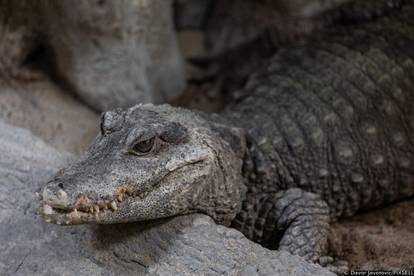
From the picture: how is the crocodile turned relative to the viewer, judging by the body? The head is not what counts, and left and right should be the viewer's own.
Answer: facing the viewer and to the left of the viewer

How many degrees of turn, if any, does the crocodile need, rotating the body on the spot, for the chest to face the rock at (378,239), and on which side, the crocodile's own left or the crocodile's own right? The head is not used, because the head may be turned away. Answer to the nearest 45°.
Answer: approximately 90° to the crocodile's own left

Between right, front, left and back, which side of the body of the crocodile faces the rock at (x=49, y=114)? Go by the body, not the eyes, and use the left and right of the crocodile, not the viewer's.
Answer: right

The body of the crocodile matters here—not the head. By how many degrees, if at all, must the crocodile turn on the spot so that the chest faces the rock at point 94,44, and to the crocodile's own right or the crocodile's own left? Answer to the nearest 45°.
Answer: approximately 90° to the crocodile's own right
